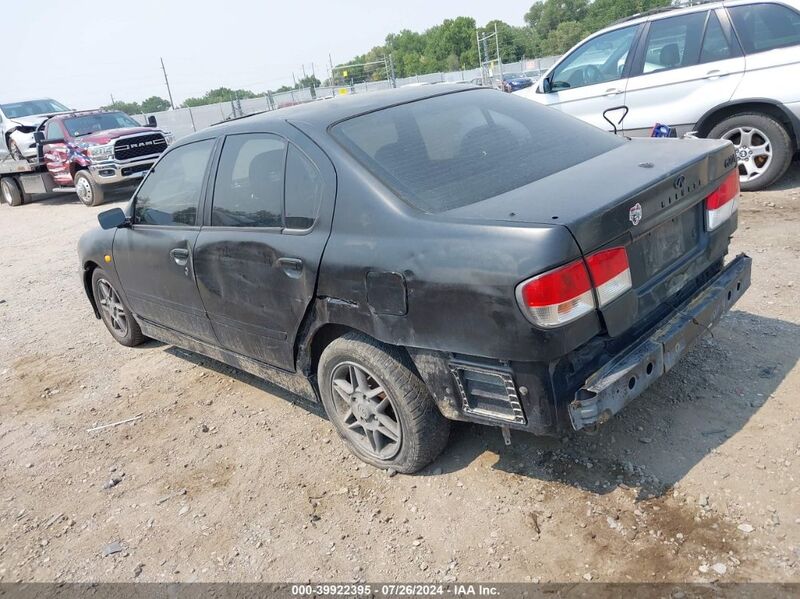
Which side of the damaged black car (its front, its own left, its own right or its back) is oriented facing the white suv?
right

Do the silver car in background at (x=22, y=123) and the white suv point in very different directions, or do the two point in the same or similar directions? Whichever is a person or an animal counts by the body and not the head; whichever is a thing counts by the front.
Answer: very different directions

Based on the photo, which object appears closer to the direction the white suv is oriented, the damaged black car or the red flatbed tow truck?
the red flatbed tow truck

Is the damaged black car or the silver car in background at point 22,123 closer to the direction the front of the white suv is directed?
the silver car in background

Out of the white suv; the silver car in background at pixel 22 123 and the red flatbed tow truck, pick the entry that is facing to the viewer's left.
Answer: the white suv

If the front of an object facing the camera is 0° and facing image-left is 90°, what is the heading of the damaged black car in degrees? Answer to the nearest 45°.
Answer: approximately 135°

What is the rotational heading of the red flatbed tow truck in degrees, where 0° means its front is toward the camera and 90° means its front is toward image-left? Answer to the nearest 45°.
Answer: approximately 315°

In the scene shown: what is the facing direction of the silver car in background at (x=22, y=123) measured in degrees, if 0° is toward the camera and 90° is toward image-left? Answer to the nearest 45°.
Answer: approximately 315°

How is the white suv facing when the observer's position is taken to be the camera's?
facing to the left of the viewer

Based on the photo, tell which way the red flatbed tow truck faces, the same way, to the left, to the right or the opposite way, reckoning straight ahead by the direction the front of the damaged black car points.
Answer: the opposite way
